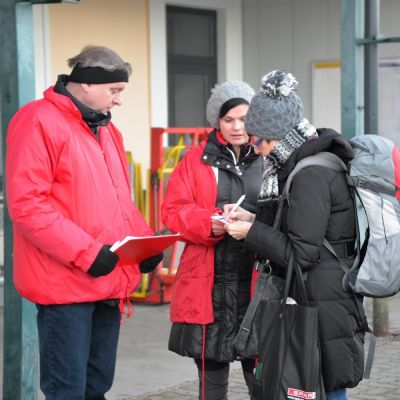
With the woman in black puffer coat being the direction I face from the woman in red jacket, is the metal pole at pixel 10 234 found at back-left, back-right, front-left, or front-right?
back-right

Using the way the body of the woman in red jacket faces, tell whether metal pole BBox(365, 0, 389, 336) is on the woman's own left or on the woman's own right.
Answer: on the woman's own left

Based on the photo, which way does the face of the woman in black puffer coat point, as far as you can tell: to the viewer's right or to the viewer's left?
to the viewer's left

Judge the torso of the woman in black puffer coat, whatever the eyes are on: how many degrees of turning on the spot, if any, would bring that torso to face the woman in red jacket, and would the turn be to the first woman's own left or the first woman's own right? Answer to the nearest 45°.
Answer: approximately 45° to the first woman's own right

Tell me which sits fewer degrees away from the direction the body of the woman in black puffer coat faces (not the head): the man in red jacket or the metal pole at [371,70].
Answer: the man in red jacket

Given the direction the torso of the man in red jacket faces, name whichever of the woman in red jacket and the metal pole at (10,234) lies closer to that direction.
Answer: the woman in red jacket

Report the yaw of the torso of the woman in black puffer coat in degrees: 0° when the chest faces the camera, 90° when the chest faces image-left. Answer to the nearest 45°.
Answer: approximately 90°

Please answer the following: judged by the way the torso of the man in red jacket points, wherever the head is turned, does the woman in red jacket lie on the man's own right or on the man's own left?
on the man's own left

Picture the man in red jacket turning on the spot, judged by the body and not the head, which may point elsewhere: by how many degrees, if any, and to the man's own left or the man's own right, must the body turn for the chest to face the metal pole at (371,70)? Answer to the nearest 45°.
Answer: approximately 90° to the man's own left

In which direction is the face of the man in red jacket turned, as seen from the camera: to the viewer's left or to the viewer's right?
to the viewer's right

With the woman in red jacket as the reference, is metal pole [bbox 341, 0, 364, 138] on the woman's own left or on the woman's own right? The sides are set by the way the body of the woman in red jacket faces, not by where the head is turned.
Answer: on the woman's own left
